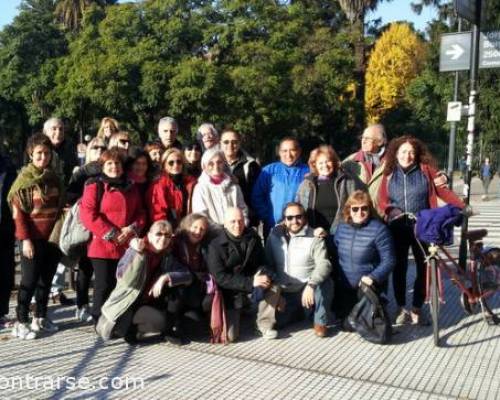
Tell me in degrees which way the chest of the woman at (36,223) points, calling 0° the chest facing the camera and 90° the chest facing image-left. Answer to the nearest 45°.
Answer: approximately 315°

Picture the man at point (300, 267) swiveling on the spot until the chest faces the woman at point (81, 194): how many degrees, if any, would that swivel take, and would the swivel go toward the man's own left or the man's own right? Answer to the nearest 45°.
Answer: approximately 90° to the man's own right

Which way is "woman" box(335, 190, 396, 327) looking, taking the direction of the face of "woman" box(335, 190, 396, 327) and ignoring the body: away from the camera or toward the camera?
toward the camera

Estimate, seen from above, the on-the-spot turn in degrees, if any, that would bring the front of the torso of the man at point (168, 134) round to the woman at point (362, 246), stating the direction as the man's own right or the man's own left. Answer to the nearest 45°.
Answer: approximately 45° to the man's own left

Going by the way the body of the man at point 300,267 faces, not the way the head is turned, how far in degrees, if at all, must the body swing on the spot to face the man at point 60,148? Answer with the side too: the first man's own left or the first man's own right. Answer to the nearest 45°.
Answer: approximately 90° to the first man's own right

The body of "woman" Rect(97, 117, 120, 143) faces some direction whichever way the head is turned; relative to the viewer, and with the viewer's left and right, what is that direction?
facing the viewer

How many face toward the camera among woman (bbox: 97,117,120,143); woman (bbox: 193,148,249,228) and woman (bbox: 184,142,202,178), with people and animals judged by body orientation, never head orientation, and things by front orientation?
3

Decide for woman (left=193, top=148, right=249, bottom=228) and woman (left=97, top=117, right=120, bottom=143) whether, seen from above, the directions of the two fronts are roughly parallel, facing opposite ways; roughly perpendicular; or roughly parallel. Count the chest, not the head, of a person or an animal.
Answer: roughly parallel

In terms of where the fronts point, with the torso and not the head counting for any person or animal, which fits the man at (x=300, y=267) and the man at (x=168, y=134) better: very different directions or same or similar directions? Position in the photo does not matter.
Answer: same or similar directions

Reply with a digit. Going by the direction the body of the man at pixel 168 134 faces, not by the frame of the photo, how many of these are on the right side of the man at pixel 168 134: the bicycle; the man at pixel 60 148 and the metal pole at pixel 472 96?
1

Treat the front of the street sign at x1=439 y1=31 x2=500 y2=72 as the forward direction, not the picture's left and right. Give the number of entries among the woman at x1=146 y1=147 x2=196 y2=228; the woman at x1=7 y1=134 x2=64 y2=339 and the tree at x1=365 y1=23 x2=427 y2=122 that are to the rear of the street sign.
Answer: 1

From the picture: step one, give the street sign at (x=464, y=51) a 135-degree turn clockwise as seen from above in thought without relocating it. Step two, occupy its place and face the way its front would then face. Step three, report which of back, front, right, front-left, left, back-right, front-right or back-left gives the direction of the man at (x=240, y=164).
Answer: left

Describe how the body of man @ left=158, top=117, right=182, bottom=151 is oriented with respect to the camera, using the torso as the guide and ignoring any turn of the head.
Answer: toward the camera

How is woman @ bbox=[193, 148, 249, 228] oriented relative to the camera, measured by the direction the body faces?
toward the camera

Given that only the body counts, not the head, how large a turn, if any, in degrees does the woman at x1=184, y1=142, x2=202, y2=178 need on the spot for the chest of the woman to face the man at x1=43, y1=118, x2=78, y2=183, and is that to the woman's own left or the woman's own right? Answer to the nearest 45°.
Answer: approximately 90° to the woman's own right

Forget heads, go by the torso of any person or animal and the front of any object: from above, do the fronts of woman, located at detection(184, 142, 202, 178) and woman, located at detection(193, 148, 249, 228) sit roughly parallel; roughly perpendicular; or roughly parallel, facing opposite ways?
roughly parallel

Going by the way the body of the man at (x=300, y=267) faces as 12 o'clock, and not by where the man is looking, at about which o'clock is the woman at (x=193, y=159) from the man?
The woman is roughly at 4 o'clock from the man.
